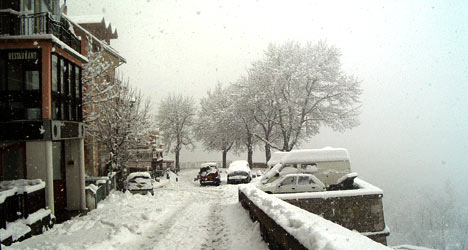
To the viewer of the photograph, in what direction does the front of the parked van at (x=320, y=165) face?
facing to the left of the viewer

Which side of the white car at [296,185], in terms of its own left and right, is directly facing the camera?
left

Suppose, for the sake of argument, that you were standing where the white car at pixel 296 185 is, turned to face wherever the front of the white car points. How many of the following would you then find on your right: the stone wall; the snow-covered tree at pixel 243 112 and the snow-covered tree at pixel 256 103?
2

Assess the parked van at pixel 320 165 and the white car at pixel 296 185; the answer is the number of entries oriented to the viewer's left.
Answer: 2

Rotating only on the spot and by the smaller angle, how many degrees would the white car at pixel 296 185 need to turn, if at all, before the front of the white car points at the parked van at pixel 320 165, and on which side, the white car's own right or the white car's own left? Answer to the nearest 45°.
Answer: approximately 135° to the white car's own right

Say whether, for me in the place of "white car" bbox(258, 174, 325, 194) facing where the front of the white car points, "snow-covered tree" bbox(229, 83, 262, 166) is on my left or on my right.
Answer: on my right

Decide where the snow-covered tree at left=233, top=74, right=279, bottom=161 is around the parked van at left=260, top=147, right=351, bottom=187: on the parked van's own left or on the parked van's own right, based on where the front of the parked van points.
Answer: on the parked van's own right

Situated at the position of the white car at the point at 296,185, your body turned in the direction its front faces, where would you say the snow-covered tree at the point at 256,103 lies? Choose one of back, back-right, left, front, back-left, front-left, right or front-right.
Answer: right

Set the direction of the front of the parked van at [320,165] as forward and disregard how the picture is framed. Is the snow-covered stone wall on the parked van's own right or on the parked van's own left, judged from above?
on the parked van's own left

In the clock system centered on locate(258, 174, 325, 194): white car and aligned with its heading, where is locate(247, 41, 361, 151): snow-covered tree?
The snow-covered tree is roughly at 3 o'clock from the white car.
